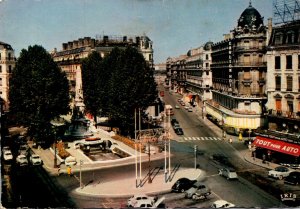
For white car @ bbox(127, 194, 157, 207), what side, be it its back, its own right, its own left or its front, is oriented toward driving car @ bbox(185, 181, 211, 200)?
back

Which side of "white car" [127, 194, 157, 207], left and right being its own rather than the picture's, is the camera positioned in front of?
left

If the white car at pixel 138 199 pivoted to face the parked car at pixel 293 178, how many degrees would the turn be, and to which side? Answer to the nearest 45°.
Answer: approximately 180°
